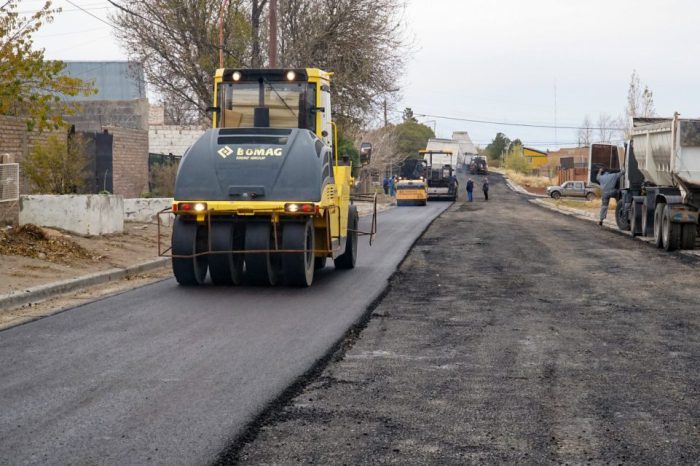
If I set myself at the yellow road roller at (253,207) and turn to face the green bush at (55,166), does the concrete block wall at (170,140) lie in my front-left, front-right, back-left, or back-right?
front-right

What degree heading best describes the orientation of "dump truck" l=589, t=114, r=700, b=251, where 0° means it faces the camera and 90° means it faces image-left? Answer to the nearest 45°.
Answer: approximately 135°

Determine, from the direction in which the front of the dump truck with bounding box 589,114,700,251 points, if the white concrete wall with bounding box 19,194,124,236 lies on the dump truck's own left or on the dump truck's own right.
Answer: on the dump truck's own left

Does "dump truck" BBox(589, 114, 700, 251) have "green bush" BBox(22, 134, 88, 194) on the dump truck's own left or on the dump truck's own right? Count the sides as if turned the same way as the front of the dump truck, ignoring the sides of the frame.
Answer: on the dump truck's own left

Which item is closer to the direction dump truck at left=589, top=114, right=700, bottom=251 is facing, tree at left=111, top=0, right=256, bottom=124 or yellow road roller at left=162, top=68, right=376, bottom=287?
the tree

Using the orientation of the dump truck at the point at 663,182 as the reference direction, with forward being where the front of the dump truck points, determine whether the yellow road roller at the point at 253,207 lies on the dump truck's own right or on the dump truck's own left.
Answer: on the dump truck's own left

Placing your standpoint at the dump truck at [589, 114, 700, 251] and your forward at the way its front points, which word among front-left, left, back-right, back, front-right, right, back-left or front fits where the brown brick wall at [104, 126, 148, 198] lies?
front-left

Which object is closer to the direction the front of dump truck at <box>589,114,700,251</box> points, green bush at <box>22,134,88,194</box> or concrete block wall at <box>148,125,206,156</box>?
the concrete block wall

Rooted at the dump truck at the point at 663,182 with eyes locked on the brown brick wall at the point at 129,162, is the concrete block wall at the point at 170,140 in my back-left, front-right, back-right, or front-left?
front-right

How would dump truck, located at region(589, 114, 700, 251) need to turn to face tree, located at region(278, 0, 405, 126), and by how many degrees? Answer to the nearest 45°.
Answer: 0° — it already faces it

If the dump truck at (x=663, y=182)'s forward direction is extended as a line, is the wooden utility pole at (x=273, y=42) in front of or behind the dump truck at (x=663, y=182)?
in front

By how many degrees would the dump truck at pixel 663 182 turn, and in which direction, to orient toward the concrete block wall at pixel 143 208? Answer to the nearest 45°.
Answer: approximately 45° to its left

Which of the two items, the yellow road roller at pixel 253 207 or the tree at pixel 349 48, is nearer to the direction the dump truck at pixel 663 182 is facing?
the tree
